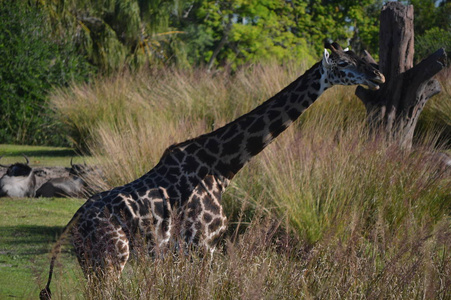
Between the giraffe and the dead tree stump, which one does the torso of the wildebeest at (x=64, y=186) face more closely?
the dead tree stump

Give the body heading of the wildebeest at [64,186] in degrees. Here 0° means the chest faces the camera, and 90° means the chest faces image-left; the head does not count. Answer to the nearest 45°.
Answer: approximately 270°

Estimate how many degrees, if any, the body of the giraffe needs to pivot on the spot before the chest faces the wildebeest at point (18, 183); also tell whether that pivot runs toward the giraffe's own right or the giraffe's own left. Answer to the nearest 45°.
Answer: approximately 135° to the giraffe's own left

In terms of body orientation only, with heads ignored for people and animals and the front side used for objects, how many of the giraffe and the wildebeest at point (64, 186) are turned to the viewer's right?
2

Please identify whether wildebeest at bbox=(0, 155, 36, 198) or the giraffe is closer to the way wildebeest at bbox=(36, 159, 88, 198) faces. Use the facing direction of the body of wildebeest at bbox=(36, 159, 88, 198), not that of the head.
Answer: the giraffe

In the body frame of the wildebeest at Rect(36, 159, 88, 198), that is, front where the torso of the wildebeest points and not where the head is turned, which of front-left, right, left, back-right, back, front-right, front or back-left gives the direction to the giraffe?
right

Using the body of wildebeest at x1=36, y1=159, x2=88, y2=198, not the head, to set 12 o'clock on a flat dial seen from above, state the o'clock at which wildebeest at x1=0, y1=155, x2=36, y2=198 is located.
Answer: wildebeest at x1=0, y1=155, x2=36, y2=198 is roughly at 7 o'clock from wildebeest at x1=36, y1=159, x2=88, y2=198.

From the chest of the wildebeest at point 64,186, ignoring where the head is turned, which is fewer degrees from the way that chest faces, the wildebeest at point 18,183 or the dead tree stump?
the dead tree stump

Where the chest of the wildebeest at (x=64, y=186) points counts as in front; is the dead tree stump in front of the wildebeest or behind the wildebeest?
in front

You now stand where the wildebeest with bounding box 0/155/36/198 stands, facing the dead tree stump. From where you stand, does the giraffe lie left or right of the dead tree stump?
right

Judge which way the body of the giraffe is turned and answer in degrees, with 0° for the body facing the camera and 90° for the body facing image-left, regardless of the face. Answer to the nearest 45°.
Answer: approximately 270°
